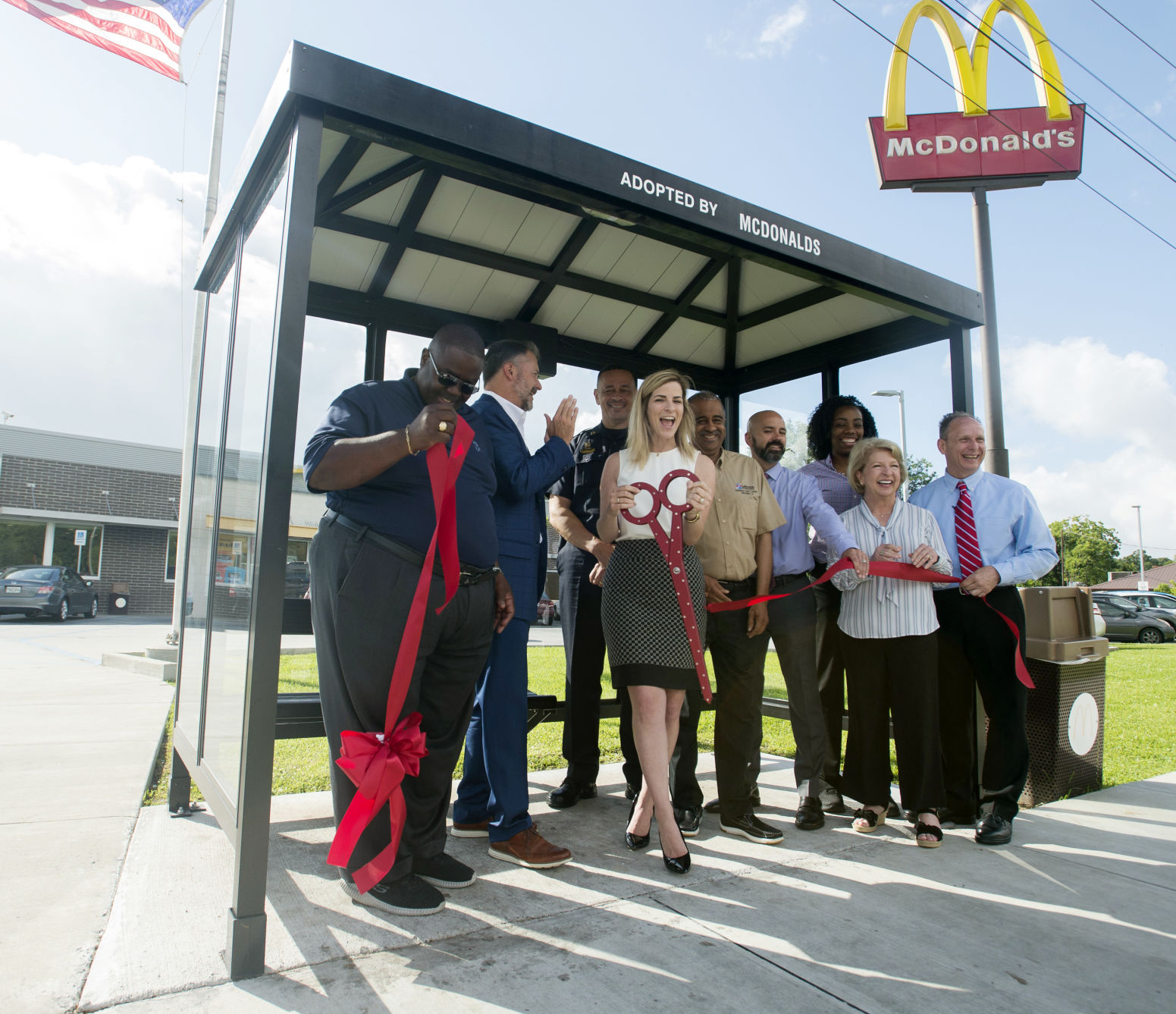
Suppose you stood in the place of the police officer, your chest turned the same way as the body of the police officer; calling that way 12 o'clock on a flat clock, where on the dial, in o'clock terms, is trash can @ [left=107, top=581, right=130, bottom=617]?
The trash can is roughly at 5 o'clock from the police officer.

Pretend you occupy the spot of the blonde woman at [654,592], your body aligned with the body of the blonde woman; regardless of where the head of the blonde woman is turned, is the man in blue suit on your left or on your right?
on your right

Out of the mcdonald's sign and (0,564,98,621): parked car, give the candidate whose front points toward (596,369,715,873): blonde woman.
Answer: the mcdonald's sign

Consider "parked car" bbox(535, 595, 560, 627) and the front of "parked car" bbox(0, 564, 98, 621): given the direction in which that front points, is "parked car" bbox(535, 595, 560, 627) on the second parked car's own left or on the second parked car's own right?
on the second parked car's own right

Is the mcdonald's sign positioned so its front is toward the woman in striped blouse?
yes

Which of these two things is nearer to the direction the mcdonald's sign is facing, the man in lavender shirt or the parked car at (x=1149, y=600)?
the man in lavender shirt

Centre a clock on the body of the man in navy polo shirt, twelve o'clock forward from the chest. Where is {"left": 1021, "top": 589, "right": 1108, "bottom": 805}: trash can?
The trash can is roughly at 10 o'clock from the man in navy polo shirt.
